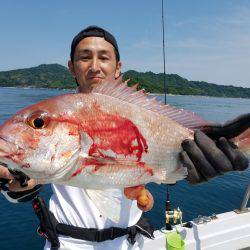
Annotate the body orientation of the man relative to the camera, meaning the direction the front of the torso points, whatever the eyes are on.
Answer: toward the camera
